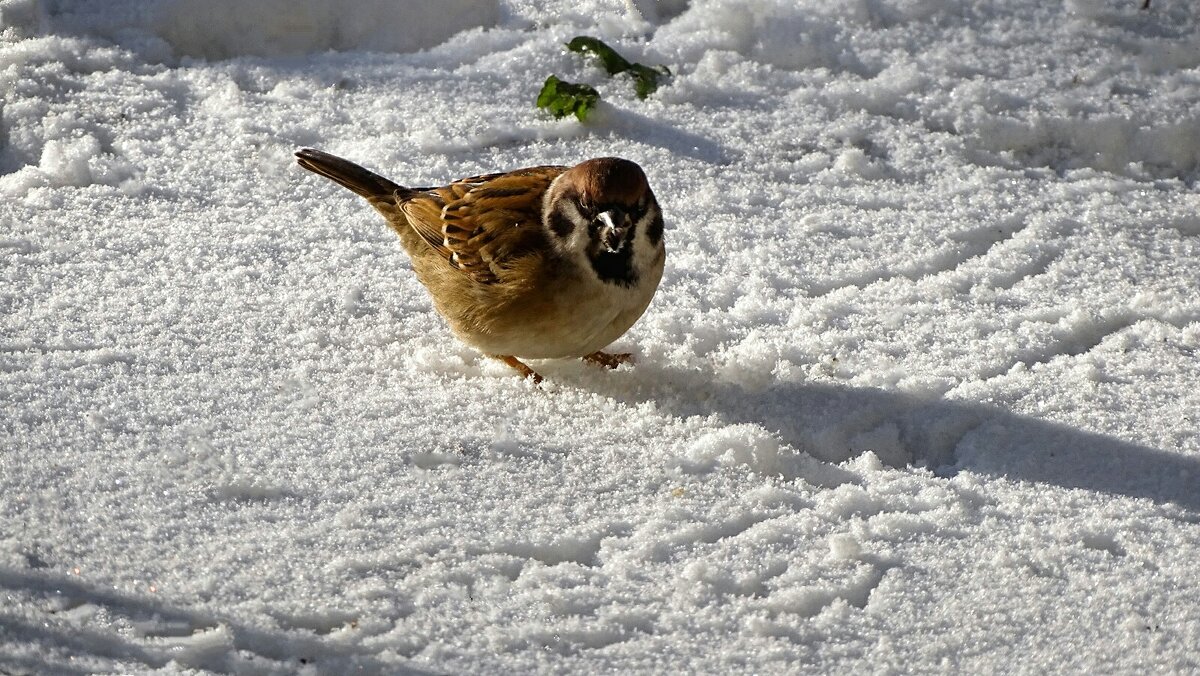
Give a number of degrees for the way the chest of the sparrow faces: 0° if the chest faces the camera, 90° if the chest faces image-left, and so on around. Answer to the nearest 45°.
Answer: approximately 315°

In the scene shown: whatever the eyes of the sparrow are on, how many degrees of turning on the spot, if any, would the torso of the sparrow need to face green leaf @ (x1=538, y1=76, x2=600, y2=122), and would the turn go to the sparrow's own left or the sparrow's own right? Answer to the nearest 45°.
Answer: approximately 135° to the sparrow's own left

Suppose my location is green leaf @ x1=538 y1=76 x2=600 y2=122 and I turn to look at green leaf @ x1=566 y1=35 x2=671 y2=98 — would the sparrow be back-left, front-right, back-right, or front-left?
back-right

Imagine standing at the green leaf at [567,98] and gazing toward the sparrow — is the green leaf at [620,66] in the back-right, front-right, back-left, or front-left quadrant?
back-left

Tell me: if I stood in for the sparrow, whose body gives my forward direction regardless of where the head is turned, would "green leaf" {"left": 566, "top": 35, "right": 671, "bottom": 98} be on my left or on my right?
on my left
